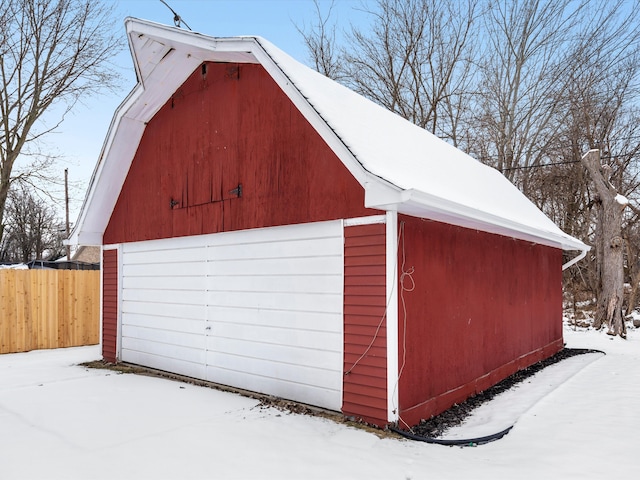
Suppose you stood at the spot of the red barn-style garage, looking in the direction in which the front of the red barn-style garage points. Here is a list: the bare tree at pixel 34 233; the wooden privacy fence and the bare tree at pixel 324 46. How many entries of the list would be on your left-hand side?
0

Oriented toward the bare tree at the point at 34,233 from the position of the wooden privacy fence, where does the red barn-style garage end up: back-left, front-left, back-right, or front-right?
back-right

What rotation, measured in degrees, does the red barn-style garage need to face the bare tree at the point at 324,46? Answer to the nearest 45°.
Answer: approximately 135° to its right

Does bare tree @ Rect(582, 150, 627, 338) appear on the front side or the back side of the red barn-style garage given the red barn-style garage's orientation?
on the back side

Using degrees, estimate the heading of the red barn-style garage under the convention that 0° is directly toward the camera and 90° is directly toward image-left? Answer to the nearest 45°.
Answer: approximately 45°

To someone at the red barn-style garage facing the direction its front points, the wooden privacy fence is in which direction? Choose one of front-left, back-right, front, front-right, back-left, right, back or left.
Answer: right

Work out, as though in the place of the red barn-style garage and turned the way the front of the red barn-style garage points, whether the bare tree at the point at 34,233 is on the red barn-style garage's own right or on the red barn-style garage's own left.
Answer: on the red barn-style garage's own right

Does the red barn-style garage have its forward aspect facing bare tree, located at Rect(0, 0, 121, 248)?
no

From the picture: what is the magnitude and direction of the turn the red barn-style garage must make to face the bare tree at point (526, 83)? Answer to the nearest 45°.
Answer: approximately 180°

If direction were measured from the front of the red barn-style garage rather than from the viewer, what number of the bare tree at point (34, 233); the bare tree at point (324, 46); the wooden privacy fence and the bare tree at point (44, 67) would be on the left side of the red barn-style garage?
0

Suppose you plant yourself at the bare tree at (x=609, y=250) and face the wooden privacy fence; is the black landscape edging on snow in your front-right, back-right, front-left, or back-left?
front-left

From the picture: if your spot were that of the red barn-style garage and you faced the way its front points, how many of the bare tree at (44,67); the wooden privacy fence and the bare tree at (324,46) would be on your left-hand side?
0
